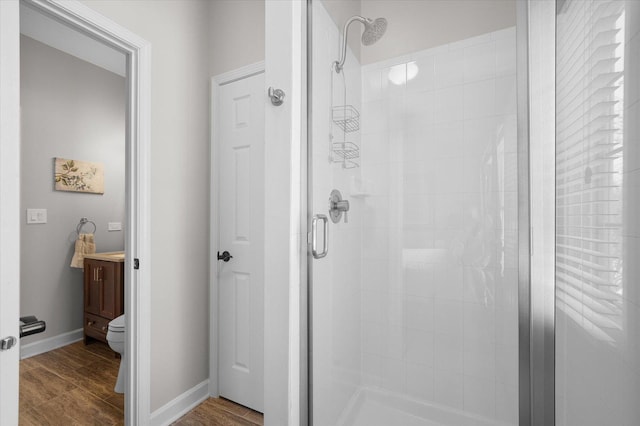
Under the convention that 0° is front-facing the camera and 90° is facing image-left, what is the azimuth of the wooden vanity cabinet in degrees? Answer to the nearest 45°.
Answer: approximately 45°

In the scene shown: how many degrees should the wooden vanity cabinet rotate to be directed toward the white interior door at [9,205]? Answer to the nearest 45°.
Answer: approximately 45° to its left

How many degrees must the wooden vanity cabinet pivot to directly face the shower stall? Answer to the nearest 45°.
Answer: approximately 90° to its left

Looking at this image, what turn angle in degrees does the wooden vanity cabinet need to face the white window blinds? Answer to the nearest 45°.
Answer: approximately 45° to its left
